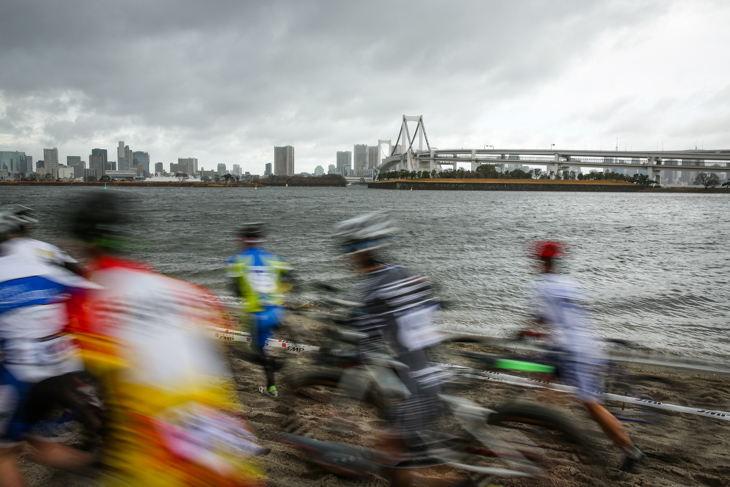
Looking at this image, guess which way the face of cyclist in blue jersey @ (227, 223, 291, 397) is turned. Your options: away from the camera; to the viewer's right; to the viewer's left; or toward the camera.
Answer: away from the camera

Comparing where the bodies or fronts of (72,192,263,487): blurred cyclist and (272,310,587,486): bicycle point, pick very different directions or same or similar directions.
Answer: same or similar directions
